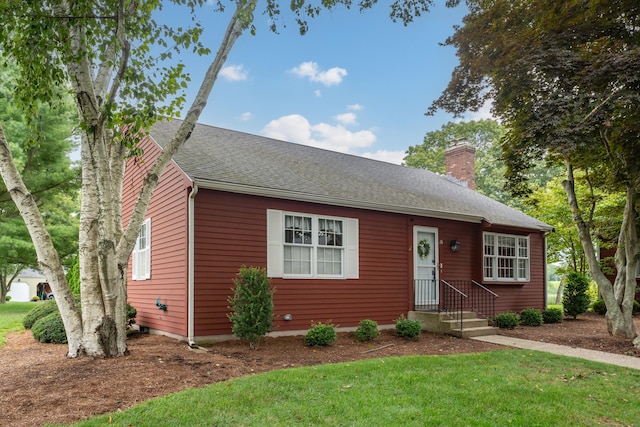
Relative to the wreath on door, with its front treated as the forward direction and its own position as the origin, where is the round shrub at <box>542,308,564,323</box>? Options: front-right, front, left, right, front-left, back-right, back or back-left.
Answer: left

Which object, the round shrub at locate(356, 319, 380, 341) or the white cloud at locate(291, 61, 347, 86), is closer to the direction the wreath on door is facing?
the round shrub

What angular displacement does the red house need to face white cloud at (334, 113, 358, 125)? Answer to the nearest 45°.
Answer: approximately 135° to its left

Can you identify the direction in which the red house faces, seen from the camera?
facing the viewer and to the right of the viewer

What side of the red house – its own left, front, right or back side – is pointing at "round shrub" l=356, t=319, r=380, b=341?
front

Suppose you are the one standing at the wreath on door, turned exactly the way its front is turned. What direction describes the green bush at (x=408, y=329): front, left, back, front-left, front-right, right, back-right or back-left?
front-right

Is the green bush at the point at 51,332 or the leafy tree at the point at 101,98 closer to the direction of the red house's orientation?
the leafy tree

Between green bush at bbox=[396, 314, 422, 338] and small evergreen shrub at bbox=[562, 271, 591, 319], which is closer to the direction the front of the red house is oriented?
the green bush

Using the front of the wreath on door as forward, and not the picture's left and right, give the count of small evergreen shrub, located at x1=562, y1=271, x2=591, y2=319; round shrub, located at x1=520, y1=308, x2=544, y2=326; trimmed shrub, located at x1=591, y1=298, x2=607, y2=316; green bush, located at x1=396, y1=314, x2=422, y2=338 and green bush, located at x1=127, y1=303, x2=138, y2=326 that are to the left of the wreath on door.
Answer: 3

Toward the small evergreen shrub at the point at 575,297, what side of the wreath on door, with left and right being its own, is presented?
left

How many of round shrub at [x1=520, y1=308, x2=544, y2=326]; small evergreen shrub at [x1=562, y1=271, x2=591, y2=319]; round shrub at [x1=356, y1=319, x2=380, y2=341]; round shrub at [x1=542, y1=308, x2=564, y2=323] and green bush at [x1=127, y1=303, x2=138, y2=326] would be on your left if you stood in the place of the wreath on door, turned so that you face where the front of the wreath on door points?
3

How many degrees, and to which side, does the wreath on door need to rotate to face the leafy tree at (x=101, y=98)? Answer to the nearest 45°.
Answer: approximately 90° to its right

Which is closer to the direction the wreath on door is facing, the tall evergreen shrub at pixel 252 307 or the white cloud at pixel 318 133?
the tall evergreen shrub

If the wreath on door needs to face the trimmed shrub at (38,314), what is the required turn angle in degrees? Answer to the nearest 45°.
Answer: approximately 135° to its right
